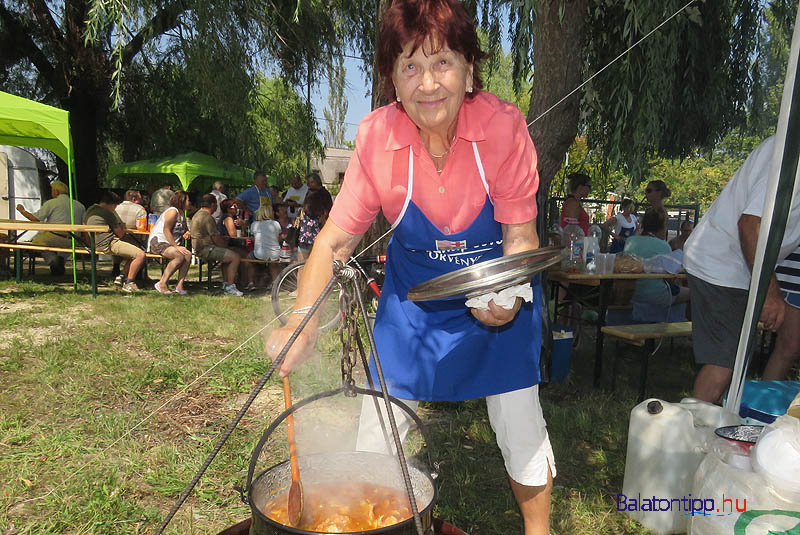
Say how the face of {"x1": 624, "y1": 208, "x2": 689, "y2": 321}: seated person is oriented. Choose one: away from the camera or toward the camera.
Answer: away from the camera

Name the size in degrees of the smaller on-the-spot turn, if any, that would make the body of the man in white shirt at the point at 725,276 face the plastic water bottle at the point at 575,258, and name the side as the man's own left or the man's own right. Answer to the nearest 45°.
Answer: approximately 135° to the man's own left

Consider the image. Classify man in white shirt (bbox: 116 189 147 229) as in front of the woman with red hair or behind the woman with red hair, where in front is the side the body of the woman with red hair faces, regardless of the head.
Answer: behind

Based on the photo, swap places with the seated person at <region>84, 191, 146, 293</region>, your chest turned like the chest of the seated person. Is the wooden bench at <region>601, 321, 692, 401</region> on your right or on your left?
on your right

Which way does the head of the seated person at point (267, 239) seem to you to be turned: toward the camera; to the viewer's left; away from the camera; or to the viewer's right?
away from the camera
